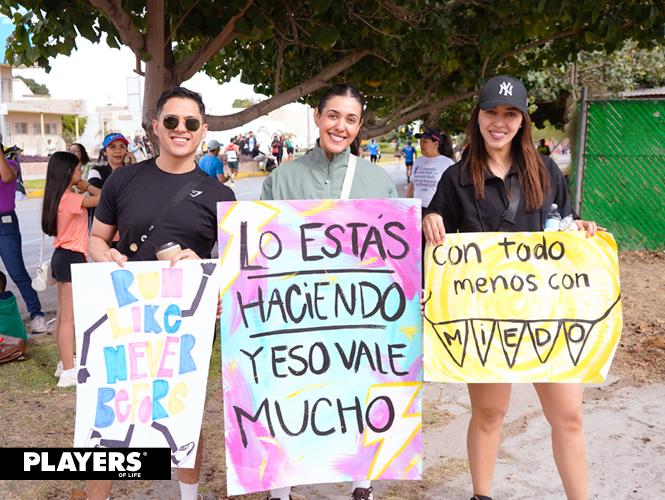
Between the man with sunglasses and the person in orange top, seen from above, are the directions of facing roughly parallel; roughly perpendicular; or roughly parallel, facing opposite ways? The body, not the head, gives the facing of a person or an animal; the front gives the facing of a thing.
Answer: roughly perpendicular

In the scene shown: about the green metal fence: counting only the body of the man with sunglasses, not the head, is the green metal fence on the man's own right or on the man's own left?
on the man's own left

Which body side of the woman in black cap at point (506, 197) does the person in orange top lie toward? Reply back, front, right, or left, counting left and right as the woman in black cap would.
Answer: right

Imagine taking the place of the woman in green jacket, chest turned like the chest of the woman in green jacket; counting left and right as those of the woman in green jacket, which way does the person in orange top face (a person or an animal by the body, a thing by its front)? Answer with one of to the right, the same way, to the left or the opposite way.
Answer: to the left

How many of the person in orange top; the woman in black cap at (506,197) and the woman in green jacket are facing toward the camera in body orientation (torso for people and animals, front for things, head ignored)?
2

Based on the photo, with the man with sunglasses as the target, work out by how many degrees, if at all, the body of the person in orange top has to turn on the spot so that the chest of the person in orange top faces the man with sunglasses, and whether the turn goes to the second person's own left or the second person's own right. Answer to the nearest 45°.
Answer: approximately 90° to the second person's own right

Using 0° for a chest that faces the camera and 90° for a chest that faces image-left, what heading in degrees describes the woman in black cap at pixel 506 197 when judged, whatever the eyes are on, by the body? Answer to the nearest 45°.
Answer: approximately 0°

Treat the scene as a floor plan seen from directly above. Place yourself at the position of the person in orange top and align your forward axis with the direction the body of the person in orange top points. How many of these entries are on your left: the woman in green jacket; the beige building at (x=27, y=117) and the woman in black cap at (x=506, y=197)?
1

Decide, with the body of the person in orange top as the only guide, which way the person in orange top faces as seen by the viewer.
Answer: to the viewer's right
